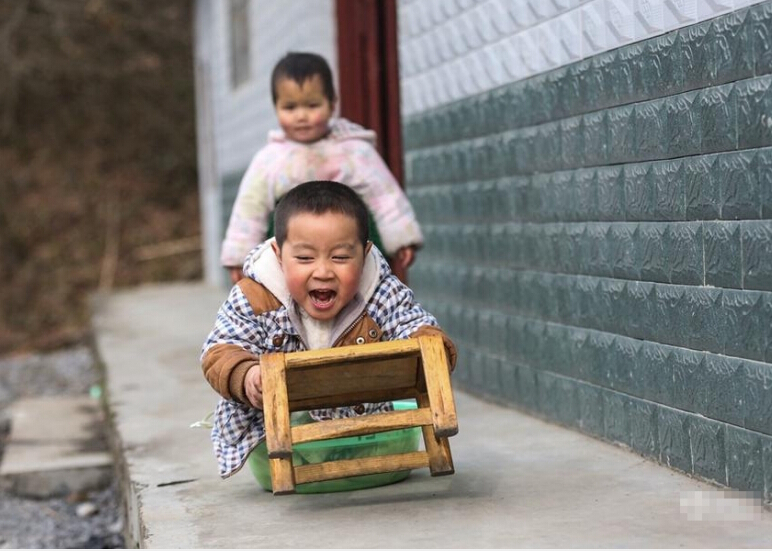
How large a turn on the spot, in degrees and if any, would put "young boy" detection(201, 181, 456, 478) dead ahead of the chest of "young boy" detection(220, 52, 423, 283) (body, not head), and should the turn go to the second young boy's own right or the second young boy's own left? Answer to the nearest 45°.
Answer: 0° — they already face them

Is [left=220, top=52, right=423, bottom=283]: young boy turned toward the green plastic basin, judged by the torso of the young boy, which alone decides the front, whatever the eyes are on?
yes

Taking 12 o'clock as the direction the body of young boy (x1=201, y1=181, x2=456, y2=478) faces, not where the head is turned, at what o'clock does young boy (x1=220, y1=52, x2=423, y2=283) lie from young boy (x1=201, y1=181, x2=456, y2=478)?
young boy (x1=220, y1=52, x2=423, y2=283) is roughly at 6 o'clock from young boy (x1=201, y1=181, x2=456, y2=478).

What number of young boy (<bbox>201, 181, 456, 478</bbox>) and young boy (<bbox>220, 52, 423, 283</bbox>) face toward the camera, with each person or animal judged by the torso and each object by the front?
2
